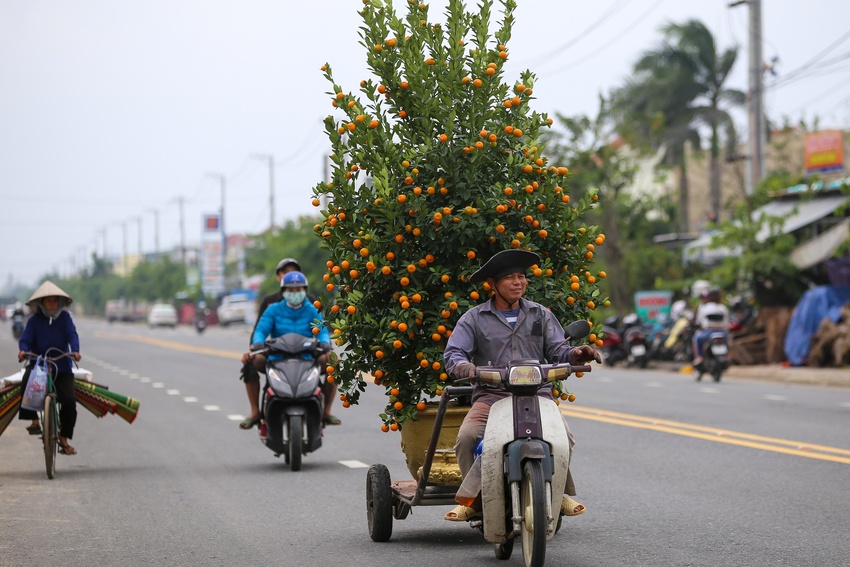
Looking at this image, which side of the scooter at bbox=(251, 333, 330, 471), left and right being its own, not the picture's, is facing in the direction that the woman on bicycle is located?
right

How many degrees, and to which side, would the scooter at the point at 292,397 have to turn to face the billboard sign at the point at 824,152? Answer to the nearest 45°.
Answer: approximately 135° to its left

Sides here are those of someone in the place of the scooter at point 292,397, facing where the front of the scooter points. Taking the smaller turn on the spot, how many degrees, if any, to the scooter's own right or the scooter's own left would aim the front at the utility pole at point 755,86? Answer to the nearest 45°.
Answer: approximately 135° to the scooter's own left

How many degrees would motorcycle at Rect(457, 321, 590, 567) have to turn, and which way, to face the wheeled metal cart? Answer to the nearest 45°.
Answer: approximately 135° to its right
